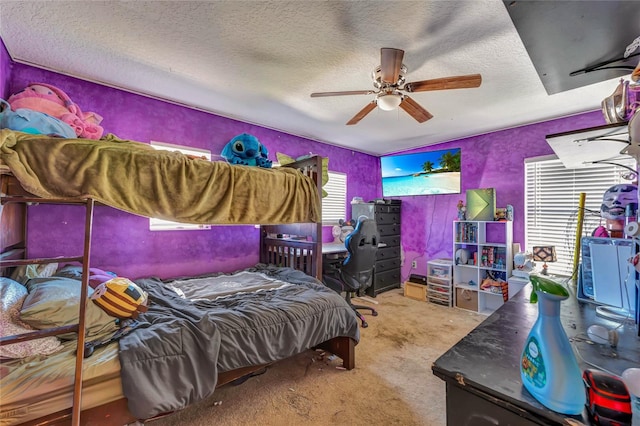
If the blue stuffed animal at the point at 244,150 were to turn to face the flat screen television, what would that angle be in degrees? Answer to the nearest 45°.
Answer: approximately 90° to its left

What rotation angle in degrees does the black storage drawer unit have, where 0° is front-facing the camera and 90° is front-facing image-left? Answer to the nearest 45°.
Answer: approximately 315°

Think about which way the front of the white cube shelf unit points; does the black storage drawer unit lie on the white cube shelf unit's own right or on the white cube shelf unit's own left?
on the white cube shelf unit's own right

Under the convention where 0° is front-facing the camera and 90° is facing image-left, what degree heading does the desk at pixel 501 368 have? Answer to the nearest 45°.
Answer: approximately 45°

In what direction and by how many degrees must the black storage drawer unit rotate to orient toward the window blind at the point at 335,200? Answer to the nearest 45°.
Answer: approximately 135° to its right

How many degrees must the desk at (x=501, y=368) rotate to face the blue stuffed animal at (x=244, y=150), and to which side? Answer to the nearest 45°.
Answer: approximately 45° to its right

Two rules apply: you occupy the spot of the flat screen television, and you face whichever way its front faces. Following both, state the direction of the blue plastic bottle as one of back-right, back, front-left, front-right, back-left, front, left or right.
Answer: front-left
